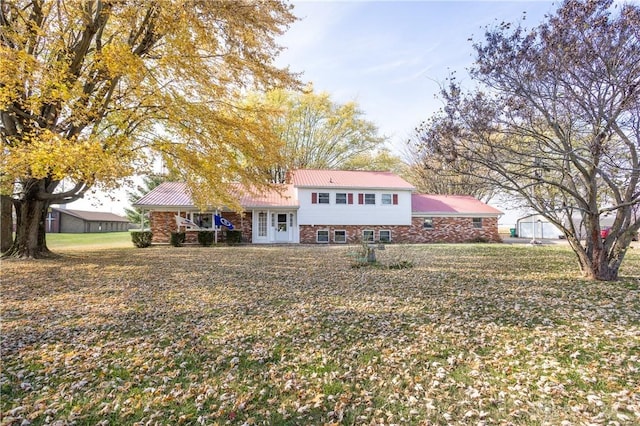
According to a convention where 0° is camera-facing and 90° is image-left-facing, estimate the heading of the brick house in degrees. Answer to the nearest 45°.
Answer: approximately 0°

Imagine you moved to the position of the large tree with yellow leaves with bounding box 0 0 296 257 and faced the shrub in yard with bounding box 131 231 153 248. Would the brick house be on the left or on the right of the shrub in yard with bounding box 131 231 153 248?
right

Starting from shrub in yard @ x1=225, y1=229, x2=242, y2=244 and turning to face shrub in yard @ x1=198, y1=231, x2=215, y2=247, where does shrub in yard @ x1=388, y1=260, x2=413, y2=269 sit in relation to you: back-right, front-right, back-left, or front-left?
back-left

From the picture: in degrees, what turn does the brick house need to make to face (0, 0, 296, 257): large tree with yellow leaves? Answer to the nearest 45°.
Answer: approximately 45° to its right

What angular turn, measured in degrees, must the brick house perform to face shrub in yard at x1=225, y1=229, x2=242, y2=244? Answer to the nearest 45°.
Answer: approximately 90° to its right
